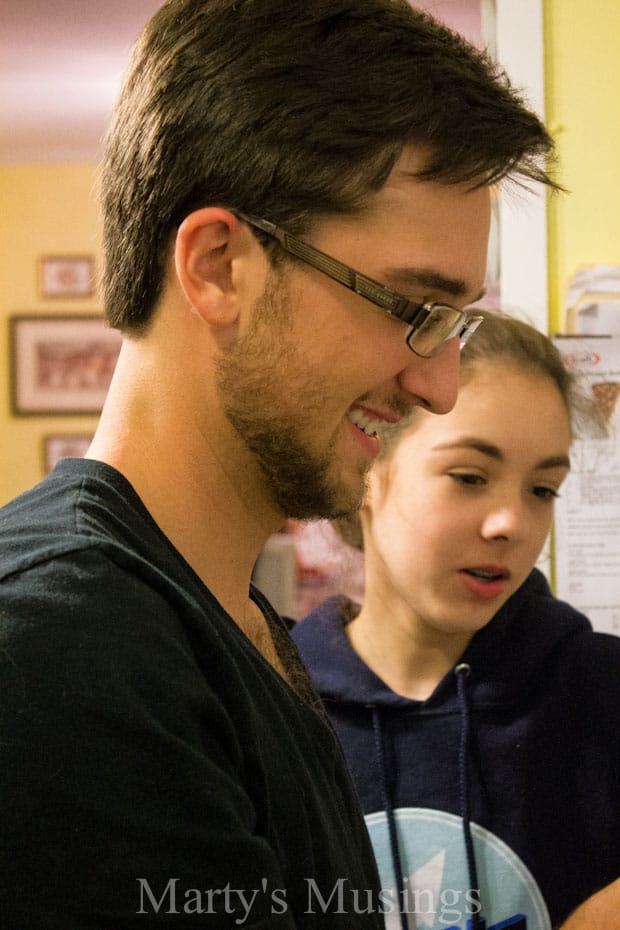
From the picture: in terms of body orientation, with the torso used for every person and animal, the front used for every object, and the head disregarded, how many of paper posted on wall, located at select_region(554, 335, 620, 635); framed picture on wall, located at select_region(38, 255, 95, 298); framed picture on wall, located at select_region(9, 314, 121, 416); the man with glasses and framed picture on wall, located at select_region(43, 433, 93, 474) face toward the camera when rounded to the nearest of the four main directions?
4

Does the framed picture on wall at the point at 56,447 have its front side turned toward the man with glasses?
yes

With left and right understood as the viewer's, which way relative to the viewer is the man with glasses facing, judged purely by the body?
facing to the right of the viewer

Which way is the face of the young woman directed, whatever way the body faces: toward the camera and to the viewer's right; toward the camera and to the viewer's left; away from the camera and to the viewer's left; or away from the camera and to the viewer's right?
toward the camera and to the viewer's right

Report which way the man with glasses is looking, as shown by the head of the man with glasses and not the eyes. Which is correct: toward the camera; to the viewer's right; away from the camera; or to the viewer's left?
to the viewer's right

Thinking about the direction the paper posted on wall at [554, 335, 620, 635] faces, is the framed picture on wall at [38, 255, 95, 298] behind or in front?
behind

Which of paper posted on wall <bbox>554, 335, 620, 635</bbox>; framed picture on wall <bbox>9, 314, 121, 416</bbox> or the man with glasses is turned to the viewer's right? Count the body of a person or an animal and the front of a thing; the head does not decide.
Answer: the man with glasses
